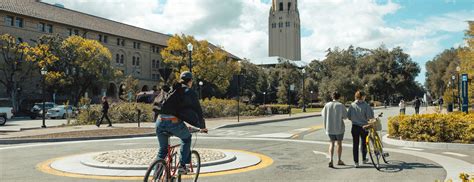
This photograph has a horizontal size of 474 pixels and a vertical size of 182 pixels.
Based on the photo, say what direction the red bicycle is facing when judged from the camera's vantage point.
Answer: facing away from the viewer and to the right of the viewer

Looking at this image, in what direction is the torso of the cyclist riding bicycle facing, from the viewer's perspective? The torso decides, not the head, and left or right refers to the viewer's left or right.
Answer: facing away from the viewer and to the right of the viewer
